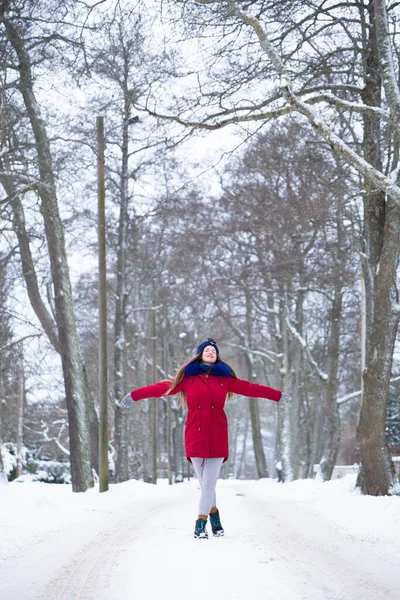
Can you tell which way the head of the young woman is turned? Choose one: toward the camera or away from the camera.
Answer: toward the camera

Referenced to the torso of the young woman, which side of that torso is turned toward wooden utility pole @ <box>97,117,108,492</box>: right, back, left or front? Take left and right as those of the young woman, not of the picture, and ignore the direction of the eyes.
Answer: back

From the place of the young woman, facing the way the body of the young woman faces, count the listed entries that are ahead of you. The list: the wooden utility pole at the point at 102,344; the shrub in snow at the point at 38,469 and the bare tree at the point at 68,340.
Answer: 0

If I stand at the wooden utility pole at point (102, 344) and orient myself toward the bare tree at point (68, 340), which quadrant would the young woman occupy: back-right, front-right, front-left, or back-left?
back-left

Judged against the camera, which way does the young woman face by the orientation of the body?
toward the camera

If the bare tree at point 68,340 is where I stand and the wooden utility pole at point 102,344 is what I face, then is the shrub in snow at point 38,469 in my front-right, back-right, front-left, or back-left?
back-left

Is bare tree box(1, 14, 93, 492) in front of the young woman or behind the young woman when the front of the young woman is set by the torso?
behind

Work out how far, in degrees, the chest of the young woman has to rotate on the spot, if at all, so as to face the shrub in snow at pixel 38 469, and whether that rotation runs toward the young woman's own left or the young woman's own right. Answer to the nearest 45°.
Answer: approximately 180°
